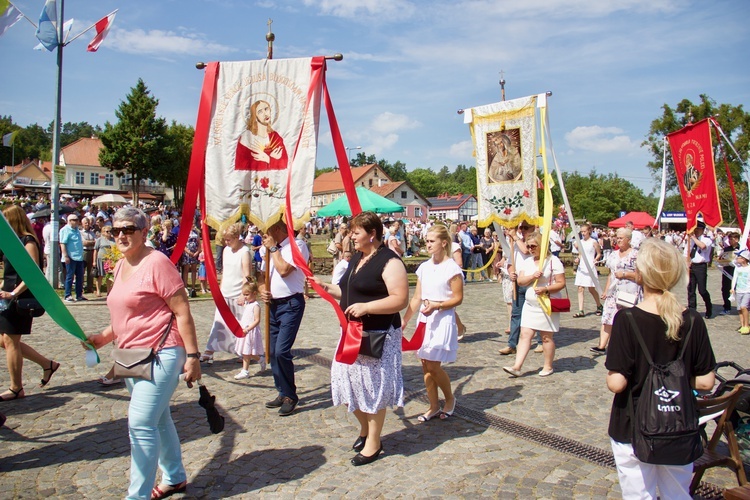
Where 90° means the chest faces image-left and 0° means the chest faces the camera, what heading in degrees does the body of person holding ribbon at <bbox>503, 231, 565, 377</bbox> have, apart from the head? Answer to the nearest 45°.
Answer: approximately 45°

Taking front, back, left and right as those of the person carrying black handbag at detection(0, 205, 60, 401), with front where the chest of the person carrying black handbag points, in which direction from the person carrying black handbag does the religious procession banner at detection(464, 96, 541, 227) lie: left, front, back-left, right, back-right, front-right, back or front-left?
back

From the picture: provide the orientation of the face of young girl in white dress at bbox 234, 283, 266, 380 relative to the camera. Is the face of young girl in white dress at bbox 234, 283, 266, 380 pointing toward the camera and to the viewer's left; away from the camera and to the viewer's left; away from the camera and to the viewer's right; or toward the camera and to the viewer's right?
toward the camera and to the viewer's left

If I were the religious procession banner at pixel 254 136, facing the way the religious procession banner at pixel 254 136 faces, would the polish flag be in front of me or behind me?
behind

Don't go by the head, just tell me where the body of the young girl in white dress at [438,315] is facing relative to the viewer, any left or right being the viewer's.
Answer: facing the viewer and to the left of the viewer

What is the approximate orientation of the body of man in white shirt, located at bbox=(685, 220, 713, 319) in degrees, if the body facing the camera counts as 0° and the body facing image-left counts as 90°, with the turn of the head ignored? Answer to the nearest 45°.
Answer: approximately 45°

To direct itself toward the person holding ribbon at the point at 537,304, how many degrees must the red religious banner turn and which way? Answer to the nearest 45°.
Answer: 0° — it already faces them

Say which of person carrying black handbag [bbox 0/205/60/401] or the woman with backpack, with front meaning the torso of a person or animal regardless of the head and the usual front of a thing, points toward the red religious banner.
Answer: the woman with backpack

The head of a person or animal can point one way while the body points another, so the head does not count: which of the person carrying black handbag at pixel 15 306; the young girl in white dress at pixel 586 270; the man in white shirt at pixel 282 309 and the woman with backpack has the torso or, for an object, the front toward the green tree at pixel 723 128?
the woman with backpack

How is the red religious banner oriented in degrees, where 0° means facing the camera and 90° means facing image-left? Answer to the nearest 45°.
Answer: approximately 45°

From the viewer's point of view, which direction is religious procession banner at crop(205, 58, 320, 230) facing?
toward the camera

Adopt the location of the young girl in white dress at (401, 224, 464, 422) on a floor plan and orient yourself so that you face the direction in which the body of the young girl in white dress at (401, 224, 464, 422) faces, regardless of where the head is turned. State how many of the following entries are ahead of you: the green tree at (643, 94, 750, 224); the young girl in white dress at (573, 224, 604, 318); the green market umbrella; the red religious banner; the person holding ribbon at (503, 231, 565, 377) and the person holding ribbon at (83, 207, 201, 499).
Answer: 1
